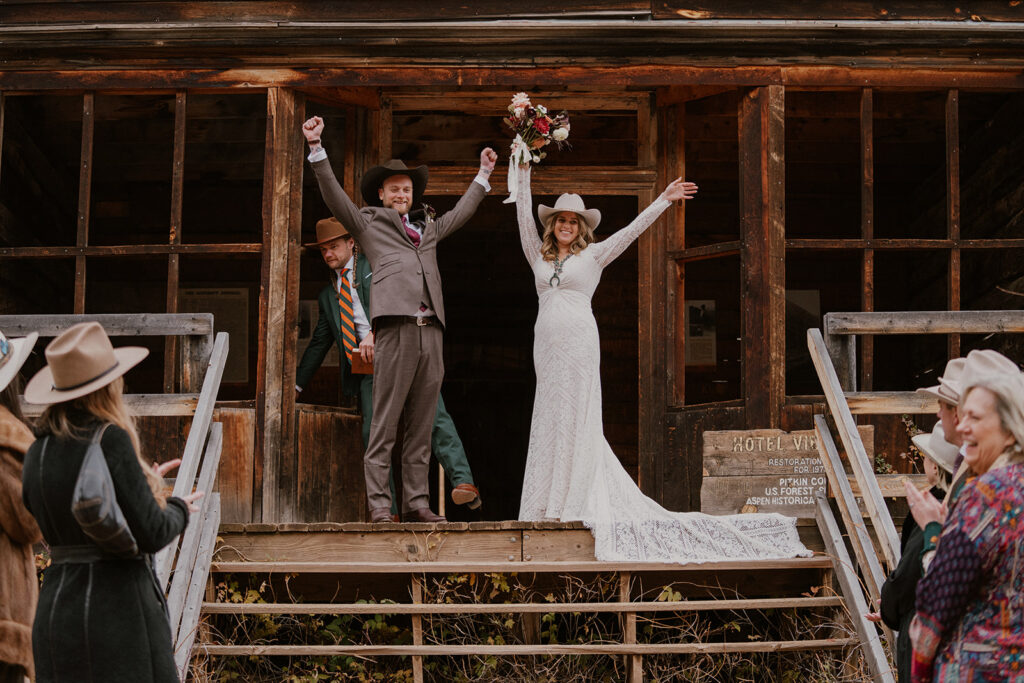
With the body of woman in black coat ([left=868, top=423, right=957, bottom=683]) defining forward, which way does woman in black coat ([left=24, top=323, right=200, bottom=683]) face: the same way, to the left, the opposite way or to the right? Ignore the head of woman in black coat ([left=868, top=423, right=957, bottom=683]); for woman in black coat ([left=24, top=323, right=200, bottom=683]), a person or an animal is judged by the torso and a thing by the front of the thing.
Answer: to the right

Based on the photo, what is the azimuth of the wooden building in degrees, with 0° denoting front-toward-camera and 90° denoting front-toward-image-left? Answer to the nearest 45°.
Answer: approximately 0°

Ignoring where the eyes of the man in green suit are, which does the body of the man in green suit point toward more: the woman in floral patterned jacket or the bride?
the woman in floral patterned jacket

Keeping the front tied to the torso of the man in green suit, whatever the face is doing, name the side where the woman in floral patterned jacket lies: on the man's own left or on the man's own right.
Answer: on the man's own left

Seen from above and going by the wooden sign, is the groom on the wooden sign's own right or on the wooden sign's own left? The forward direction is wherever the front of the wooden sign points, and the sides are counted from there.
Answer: on the wooden sign's own right

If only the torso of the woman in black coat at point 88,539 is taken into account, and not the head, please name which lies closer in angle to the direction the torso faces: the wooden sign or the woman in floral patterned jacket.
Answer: the wooden sign

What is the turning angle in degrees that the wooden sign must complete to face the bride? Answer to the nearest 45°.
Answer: approximately 45° to its right

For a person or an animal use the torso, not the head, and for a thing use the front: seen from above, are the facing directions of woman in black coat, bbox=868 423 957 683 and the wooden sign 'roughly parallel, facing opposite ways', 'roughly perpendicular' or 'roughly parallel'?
roughly perpendicular

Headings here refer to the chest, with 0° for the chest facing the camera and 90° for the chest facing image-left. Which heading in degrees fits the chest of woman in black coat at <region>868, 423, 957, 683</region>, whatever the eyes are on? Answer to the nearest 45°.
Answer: approximately 90°
